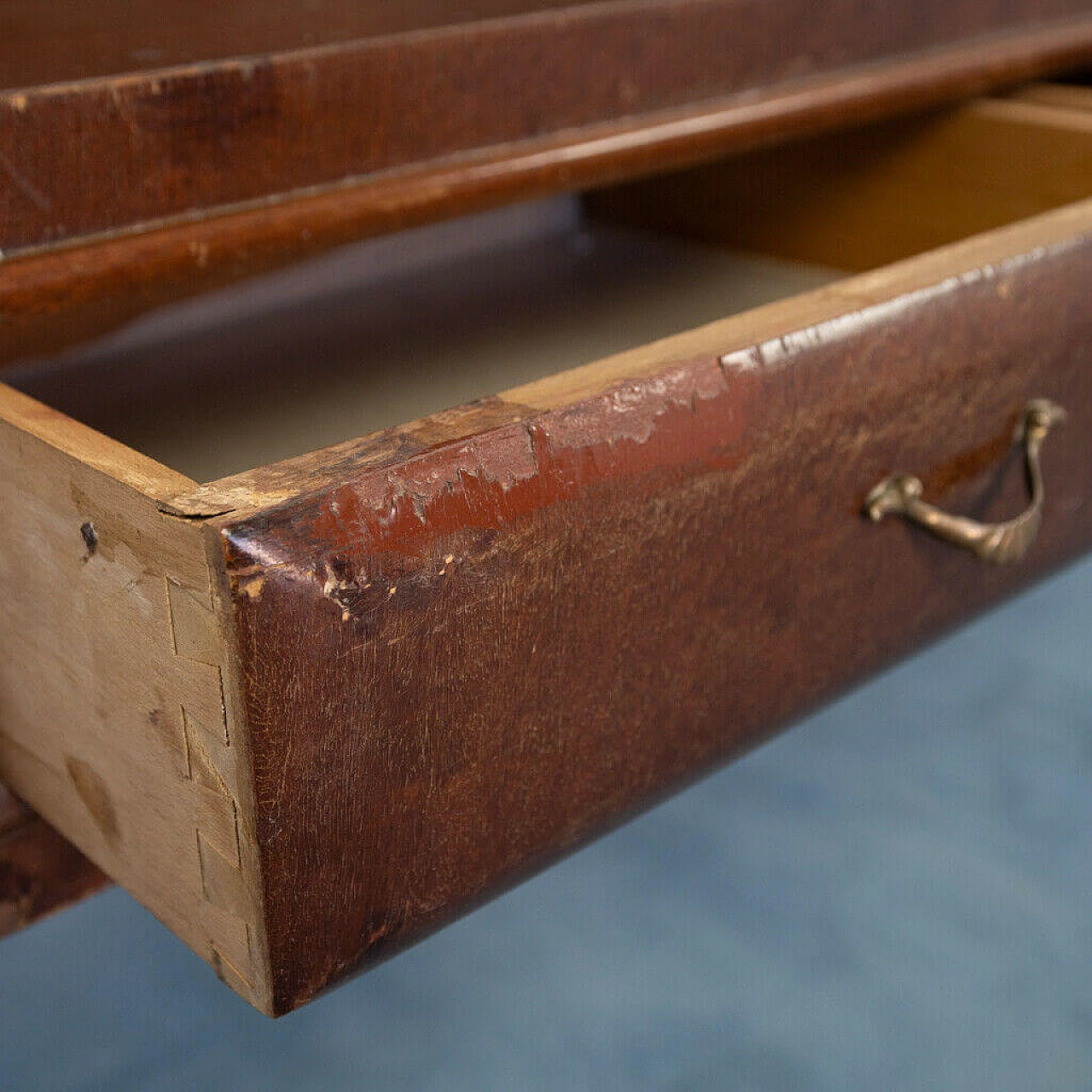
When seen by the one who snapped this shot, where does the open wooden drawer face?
facing the viewer and to the right of the viewer
